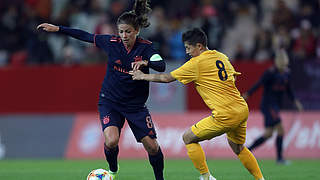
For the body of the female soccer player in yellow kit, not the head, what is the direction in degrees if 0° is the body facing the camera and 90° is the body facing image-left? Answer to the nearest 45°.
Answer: approximately 135°

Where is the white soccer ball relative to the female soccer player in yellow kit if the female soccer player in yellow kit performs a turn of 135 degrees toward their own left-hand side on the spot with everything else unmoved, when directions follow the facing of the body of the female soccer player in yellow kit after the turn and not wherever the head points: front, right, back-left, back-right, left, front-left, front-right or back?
right

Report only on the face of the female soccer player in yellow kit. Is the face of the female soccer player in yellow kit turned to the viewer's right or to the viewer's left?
to the viewer's left
